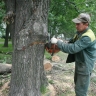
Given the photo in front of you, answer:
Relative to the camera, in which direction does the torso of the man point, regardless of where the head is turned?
to the viewer's left

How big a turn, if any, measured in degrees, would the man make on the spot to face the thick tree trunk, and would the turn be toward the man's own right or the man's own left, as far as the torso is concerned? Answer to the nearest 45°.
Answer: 0° — they already face it
